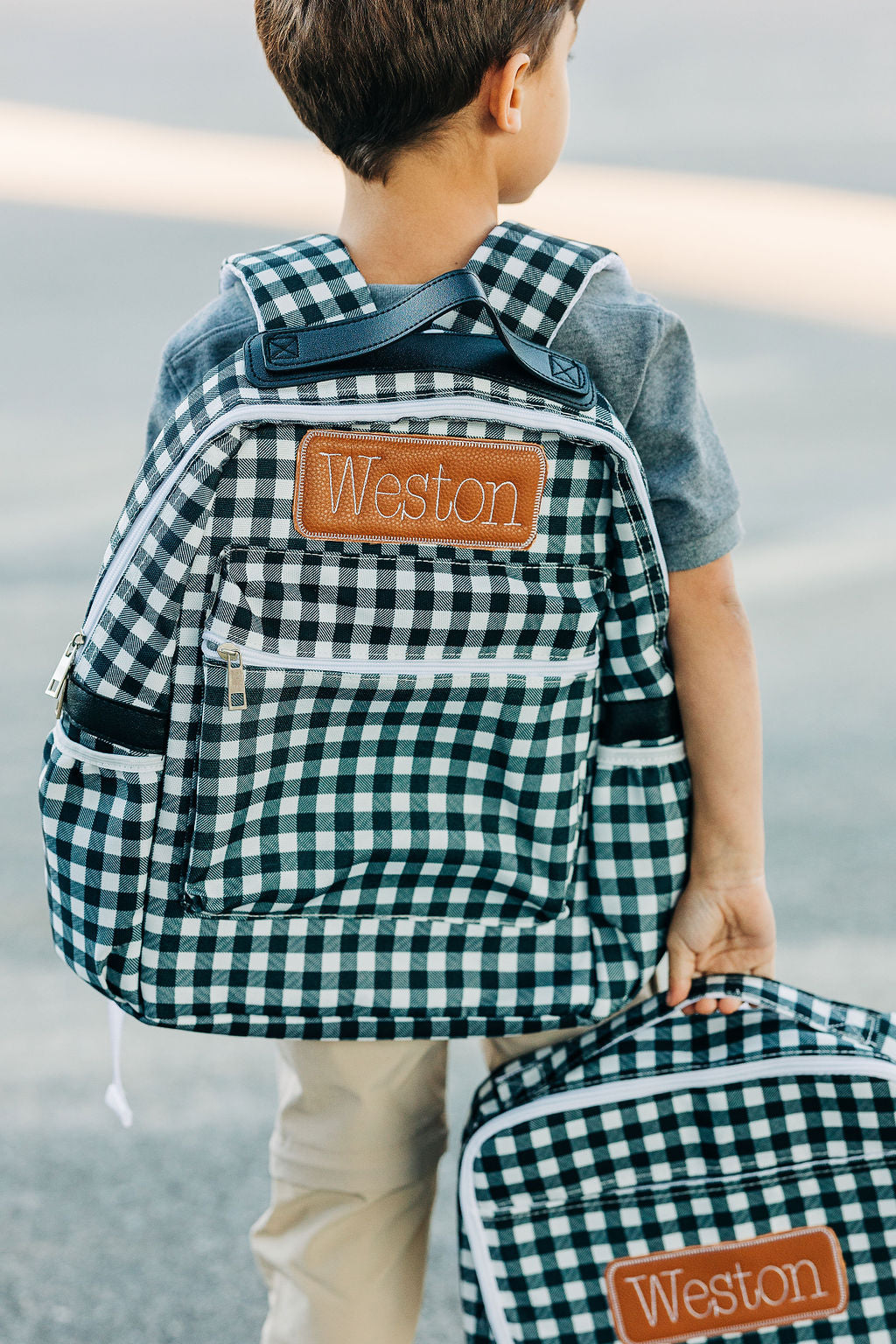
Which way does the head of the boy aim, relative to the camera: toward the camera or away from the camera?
away from the camera

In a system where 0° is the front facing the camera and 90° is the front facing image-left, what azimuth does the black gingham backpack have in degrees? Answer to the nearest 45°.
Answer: approximately 0°
